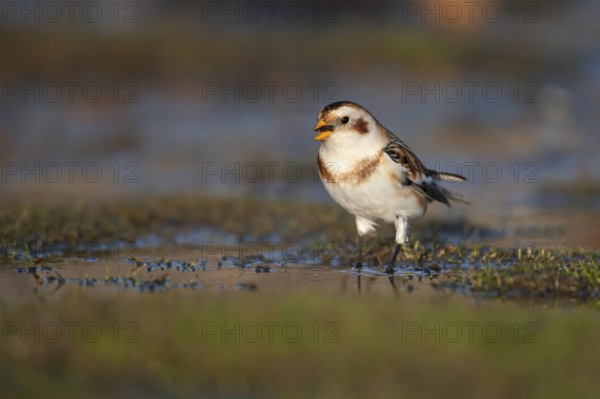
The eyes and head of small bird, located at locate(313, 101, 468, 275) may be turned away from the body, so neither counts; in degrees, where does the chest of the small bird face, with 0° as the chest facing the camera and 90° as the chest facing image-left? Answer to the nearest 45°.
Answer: approximately 45°
